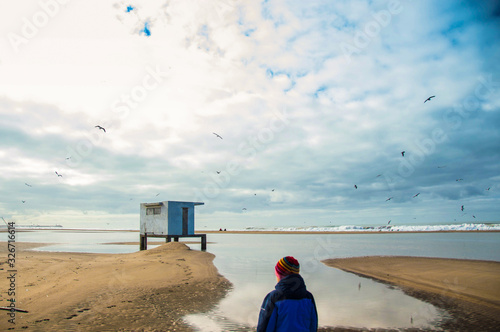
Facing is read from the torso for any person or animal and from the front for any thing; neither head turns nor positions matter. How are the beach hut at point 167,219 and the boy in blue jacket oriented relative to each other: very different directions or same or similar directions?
very different directions

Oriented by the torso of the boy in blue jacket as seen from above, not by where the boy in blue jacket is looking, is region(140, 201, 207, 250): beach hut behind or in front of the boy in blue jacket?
in front

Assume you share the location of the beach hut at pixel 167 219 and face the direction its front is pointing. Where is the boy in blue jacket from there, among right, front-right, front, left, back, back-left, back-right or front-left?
front-right

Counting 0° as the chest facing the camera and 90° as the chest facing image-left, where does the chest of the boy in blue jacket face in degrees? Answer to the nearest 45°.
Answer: approximately 135°

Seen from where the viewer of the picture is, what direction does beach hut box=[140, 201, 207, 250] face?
facing the viewer and to the right of the viewer
